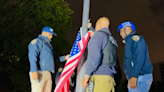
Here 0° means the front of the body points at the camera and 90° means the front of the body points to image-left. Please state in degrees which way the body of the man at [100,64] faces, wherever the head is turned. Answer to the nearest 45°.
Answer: approximately 135°

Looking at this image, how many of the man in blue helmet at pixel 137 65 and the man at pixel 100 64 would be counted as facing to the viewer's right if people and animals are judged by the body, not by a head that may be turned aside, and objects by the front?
0

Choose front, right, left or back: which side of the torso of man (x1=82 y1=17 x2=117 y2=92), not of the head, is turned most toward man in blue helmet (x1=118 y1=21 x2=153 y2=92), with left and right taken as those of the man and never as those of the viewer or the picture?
right

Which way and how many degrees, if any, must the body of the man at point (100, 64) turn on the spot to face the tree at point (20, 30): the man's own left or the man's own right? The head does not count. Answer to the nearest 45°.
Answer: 0° — they already face it

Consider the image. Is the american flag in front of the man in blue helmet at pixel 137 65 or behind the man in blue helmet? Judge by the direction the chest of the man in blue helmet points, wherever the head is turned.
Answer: in front

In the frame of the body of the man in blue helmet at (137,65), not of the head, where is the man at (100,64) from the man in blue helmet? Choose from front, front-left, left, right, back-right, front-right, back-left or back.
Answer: front-left

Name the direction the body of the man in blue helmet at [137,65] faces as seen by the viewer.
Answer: to the viewer's left

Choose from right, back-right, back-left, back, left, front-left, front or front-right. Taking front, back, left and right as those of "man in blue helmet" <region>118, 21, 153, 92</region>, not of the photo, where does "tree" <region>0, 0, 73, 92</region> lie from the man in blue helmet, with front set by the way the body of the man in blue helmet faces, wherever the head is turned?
front-right
